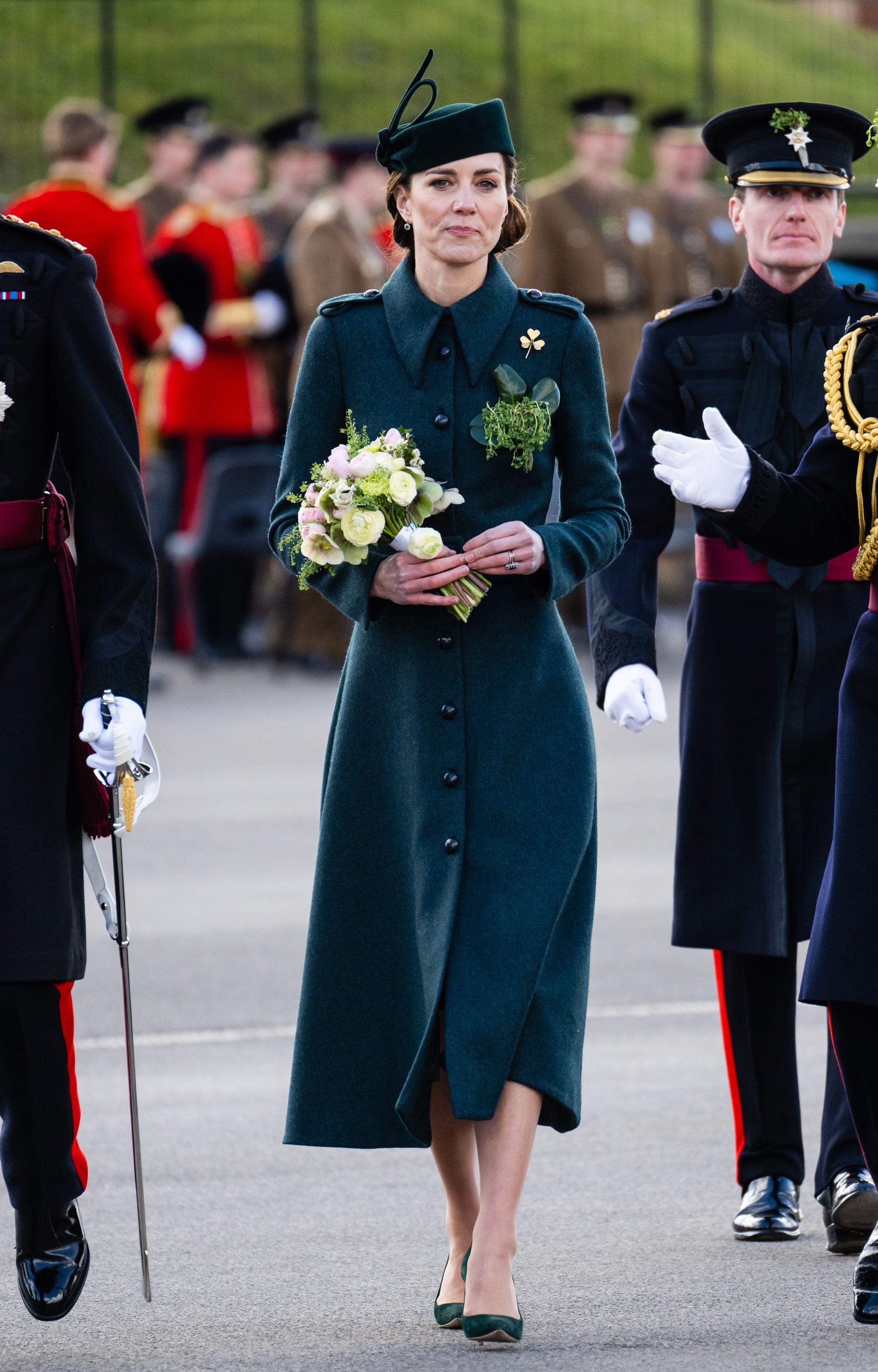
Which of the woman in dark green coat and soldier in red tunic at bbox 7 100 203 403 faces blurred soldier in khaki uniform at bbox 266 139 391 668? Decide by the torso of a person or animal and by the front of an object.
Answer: the soldier in red tunic

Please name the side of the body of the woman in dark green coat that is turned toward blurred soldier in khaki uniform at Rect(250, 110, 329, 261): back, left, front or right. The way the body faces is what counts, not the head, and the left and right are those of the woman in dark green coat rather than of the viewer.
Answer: back

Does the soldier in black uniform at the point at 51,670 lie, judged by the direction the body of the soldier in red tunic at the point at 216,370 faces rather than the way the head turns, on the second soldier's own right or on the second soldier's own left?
on the second soldier's own right

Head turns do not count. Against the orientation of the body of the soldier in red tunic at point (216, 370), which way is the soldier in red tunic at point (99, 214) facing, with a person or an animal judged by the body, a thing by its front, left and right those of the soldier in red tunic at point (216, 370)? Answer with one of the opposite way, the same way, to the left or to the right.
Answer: to the left

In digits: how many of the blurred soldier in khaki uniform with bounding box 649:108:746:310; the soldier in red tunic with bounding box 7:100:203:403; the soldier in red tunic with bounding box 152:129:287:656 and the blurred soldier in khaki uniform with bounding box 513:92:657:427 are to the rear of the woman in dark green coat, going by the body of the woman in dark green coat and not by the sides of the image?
4

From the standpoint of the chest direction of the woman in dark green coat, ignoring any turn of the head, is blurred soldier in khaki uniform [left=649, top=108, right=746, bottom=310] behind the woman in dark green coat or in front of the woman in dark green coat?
behind

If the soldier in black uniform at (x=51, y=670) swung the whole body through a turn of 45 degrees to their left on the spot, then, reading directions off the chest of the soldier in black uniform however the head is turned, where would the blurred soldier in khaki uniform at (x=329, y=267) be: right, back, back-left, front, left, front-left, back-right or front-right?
back-left

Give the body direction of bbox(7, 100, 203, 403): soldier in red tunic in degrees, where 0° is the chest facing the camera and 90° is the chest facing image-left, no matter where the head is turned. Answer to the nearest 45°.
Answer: approximately 225°

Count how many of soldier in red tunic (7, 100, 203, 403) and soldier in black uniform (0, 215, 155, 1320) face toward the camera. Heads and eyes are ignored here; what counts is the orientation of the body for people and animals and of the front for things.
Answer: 1

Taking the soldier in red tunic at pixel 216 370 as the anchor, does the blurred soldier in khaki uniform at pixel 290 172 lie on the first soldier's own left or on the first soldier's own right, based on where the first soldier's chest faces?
on the first soldier's own left
